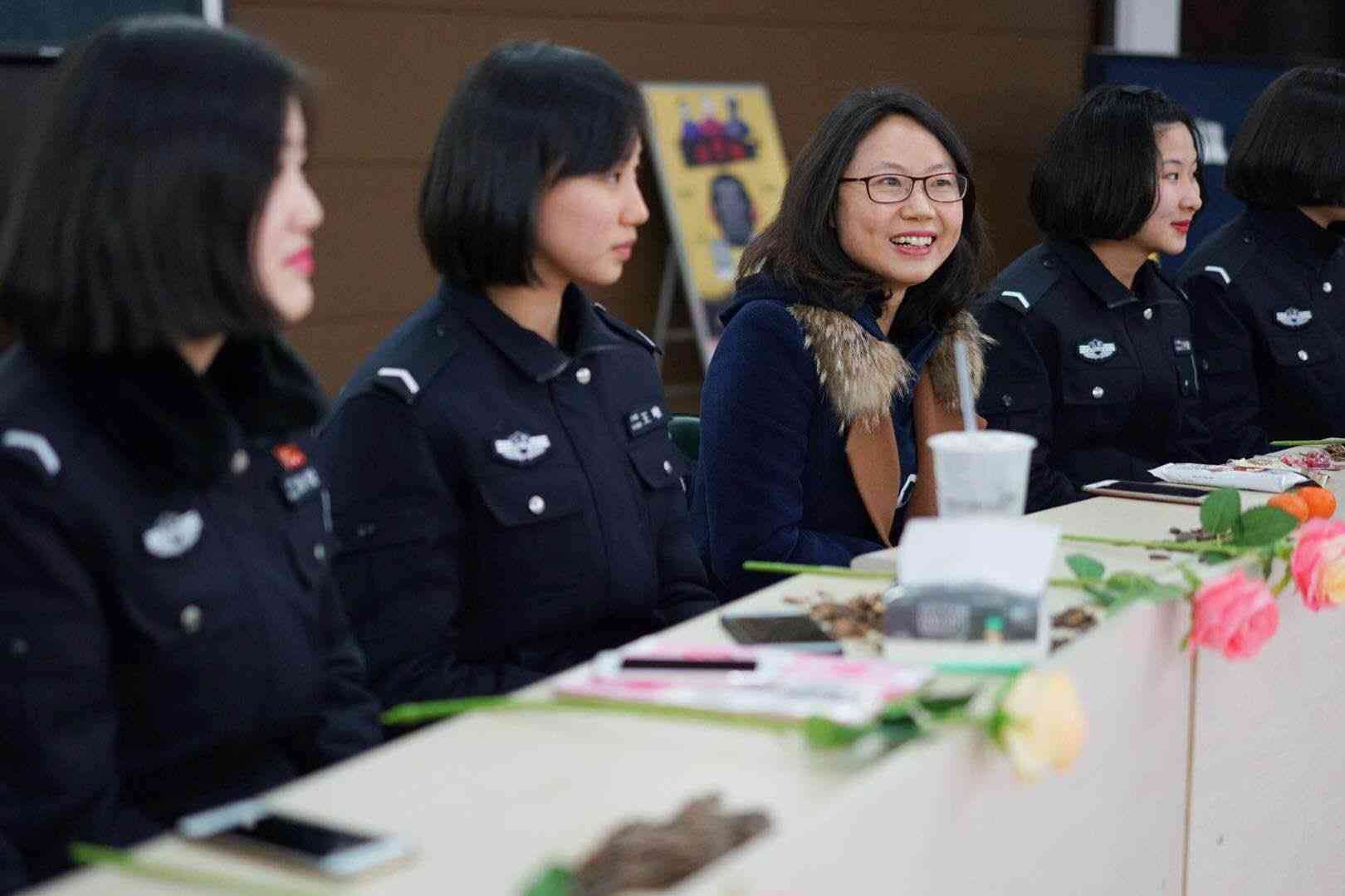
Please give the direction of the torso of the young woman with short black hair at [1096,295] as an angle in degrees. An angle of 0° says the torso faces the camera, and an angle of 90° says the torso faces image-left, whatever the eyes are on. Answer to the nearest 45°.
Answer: approximately 315°

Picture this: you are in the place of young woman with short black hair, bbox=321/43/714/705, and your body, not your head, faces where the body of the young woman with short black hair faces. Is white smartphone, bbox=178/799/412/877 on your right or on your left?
on your right

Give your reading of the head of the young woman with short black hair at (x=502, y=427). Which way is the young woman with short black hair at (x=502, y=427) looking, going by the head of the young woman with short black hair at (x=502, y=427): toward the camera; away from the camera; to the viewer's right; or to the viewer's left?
to the viewer's right

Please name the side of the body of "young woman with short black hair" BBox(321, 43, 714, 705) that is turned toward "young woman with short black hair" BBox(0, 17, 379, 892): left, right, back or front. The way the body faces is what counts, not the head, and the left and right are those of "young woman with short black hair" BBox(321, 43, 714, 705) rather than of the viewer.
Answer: right

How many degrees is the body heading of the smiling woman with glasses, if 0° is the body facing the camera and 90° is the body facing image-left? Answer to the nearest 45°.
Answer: approximately 315°

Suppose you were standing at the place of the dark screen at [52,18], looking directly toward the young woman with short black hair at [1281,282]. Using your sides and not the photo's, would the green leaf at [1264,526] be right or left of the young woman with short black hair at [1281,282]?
right

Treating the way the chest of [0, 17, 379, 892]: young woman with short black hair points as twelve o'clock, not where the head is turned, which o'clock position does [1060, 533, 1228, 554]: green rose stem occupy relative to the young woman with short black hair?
The green rose stem is roughly at 10 o'clock from the young woman with short black hair.

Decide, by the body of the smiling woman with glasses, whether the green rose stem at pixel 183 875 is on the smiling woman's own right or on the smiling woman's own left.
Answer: on the smiling woman's own right

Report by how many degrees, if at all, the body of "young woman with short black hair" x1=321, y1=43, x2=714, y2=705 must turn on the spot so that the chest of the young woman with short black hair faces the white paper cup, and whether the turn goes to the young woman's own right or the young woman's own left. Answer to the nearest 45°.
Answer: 0° — they already face it

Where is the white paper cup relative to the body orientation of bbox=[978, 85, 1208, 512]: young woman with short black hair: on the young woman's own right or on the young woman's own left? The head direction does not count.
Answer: on the young woman's own right
